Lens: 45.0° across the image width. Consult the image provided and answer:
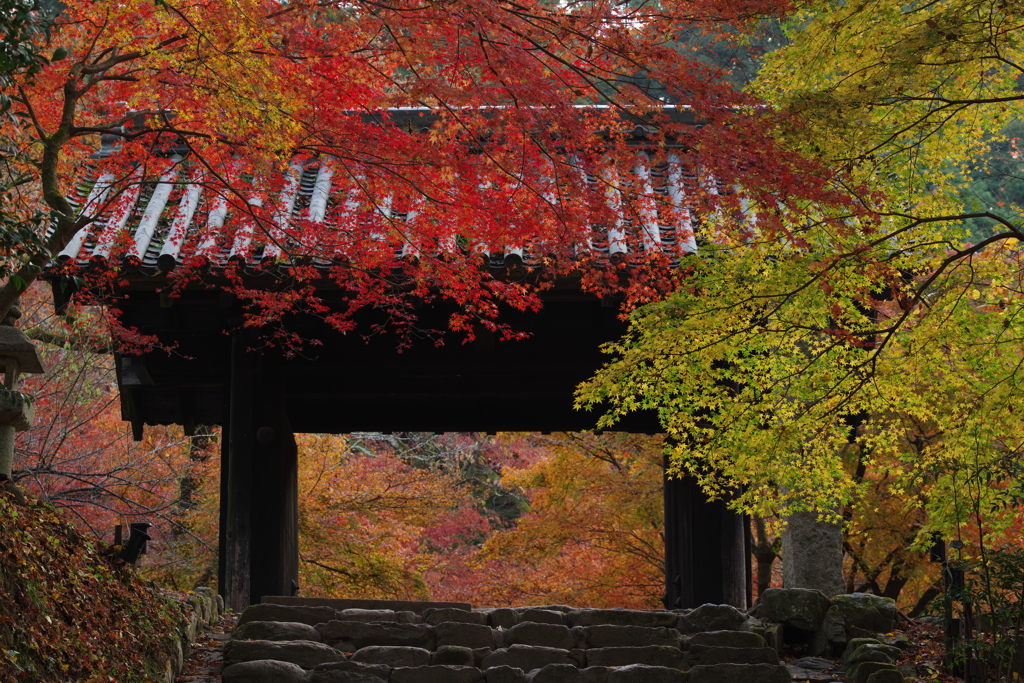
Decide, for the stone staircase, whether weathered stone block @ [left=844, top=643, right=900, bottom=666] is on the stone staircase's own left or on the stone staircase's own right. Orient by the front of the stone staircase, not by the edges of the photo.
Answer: on the stone staircase's own left

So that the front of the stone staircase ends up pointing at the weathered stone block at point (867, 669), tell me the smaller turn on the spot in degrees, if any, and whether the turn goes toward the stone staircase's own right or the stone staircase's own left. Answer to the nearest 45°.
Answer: approximately 90° to the stone staircase's own left

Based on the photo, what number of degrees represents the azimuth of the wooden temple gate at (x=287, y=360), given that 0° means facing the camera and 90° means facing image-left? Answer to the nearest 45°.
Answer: approximately 0°

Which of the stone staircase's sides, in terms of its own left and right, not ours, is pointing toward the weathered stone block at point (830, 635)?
left

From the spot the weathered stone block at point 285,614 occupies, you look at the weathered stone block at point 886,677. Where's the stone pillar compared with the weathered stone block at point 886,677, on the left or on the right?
left

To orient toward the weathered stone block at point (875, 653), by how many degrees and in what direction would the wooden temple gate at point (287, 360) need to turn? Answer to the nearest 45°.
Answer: approximately 45° to its left

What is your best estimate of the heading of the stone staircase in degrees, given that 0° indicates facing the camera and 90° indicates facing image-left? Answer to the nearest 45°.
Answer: approximately 0°
